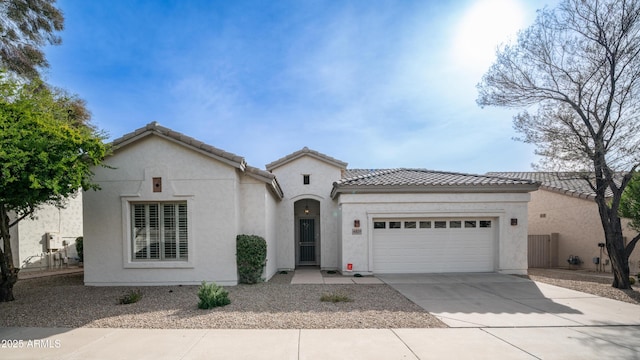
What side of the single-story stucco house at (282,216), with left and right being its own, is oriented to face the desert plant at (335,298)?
front

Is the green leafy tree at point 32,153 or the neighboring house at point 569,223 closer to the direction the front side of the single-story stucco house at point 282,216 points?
the green leafy tree

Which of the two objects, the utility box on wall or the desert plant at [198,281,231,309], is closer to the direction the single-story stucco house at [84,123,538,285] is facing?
the desert plant

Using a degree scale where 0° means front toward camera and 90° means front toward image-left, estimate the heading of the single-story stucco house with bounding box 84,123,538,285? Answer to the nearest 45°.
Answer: approximately 0°

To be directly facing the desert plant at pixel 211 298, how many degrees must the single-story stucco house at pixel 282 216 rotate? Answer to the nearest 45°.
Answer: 0° — it already faces it

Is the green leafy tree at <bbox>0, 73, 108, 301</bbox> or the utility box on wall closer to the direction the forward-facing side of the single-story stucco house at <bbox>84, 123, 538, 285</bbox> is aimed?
the green leafy tree
